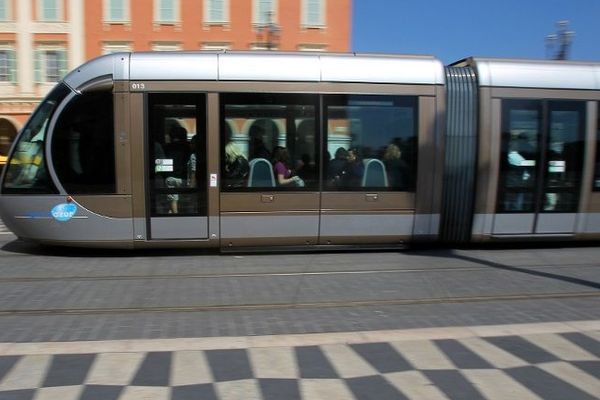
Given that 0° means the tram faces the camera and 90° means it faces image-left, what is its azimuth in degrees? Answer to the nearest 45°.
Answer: approximately 90°
